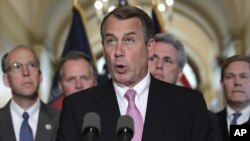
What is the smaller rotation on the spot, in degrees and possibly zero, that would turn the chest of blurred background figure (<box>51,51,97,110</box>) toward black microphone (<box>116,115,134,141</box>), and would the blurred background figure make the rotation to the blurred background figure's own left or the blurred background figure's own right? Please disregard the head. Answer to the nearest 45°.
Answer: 0° — they already face it

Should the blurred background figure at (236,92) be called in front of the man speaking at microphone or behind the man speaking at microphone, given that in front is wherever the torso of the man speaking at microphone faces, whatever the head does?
behind

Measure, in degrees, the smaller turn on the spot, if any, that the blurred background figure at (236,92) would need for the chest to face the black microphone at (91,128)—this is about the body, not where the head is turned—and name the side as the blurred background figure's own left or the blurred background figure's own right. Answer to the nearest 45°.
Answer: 0° — they already face it

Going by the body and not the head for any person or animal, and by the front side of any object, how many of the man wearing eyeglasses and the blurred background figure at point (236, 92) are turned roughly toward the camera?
2

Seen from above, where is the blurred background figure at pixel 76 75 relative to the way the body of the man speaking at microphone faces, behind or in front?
behind

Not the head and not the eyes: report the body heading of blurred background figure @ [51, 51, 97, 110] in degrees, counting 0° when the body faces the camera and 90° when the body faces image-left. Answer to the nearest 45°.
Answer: approximately 0°

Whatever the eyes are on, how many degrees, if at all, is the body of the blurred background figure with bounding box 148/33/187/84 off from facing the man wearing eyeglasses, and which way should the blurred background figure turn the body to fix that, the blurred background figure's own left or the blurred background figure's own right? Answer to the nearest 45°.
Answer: approximately 45° to the blurred background figure's own right
